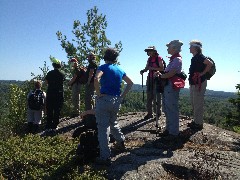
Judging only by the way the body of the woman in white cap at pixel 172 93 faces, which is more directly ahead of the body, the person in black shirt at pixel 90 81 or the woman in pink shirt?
the person in black shirt

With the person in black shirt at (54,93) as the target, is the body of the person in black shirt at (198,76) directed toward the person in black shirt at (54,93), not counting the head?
yes

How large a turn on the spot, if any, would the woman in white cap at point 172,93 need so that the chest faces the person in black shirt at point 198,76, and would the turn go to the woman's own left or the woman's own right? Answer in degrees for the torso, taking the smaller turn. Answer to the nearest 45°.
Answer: approximately 135° to the woman's own right

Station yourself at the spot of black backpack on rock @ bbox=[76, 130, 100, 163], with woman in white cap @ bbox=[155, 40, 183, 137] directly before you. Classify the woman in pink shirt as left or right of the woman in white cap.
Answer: left

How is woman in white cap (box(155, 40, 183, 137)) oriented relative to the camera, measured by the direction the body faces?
to the viewer's left
